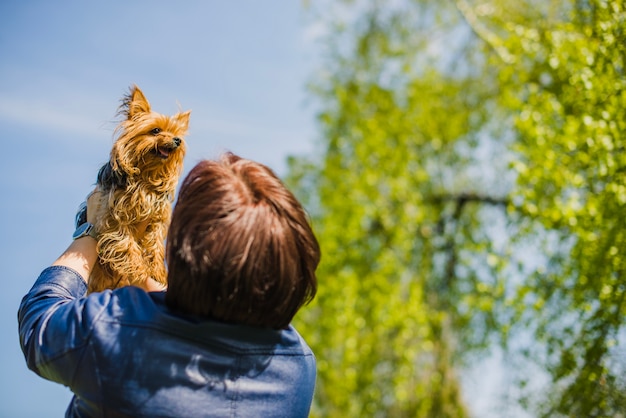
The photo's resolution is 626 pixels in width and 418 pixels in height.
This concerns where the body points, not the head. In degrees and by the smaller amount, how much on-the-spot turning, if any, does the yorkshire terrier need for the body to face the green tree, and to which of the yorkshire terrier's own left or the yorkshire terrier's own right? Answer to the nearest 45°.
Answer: approximately 90° to the yorkshire terrier's own left

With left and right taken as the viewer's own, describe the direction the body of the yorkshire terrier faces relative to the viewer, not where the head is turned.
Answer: facing the viewer and to the right of the viewer
